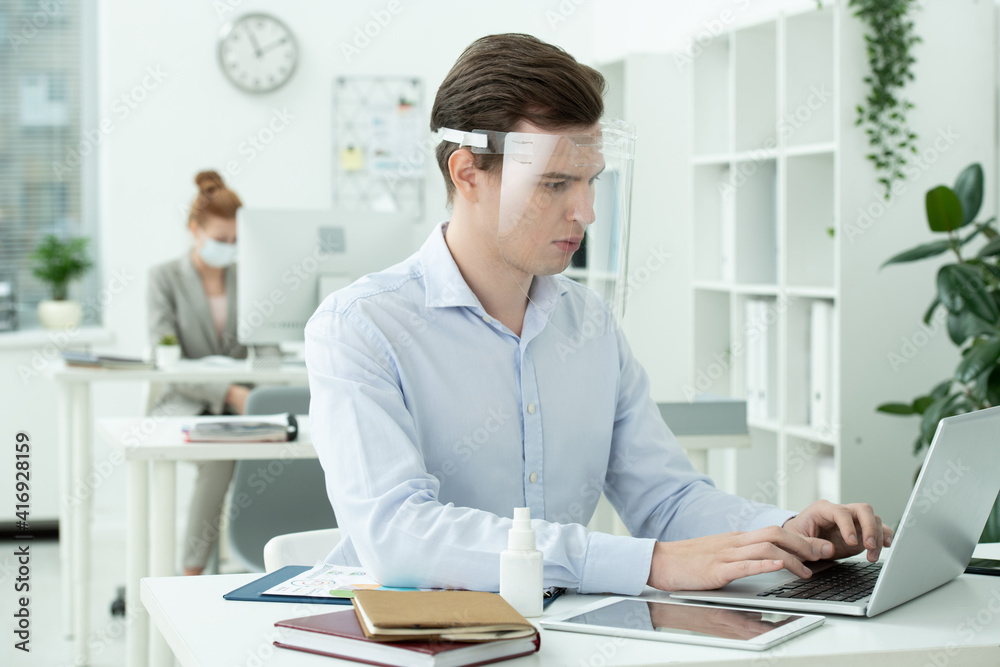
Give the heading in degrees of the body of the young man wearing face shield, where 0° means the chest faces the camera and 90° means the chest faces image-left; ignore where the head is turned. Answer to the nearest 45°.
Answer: approximately 315°

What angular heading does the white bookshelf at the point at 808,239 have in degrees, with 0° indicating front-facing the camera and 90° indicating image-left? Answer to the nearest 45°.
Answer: approximately 45°

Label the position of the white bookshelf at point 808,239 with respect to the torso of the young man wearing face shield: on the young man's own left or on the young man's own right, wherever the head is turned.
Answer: on the young man's own left

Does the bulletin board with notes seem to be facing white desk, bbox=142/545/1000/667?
yes

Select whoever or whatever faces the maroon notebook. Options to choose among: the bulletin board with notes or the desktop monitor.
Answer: the bulletin board with notes

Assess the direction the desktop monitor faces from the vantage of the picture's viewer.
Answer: facing away from the viewer

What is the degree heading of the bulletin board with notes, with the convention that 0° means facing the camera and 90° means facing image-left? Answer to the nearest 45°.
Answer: approximately 0°

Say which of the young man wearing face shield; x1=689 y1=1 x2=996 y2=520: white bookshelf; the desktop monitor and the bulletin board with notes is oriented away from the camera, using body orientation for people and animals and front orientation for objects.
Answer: the desktop monitor

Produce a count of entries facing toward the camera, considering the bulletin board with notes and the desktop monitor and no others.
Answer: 1

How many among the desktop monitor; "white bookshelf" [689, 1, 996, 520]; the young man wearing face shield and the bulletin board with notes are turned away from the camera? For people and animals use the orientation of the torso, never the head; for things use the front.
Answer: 1

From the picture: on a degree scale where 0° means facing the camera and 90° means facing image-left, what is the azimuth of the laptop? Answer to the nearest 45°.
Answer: approximately 135°

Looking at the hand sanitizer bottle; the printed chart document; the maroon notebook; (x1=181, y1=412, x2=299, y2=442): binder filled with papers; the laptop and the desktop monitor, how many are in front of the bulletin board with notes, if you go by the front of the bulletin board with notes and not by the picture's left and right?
6

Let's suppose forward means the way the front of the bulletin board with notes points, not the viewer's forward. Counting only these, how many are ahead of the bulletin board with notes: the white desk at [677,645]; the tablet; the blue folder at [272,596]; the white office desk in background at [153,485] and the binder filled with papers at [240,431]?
5

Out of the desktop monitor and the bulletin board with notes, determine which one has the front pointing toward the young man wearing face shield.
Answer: the bulletin board with notes

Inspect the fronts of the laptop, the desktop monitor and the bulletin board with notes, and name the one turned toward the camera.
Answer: the bulletin board with notes

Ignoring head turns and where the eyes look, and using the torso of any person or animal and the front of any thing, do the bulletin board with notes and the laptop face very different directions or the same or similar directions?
very different directions

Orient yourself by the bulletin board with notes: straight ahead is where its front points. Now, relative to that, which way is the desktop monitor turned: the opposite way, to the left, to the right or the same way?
the opposite way
